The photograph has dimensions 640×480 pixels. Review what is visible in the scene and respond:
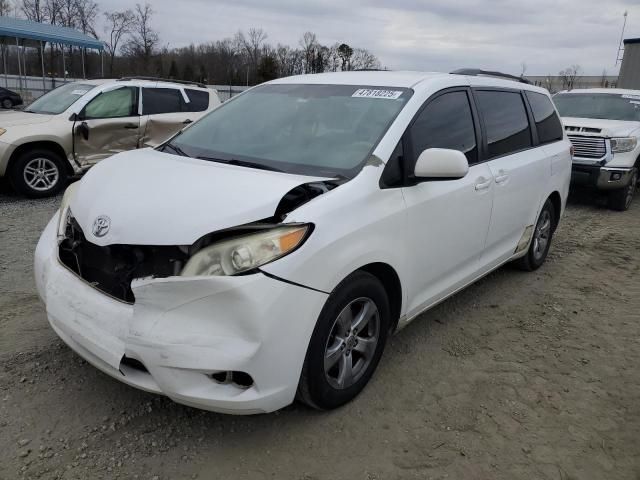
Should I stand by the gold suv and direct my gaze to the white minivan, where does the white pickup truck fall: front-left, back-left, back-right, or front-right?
front-left

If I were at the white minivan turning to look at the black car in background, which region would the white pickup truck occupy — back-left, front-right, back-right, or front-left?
front-right

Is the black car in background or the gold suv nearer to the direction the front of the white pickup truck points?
the gold suv

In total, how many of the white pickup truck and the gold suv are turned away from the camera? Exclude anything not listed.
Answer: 0

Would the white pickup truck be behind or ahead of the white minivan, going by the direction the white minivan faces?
behind

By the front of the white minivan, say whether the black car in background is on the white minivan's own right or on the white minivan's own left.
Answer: on the white minivan's own right

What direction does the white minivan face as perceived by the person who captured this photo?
facing the viewer and to the left of the viewer

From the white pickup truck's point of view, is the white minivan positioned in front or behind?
in front

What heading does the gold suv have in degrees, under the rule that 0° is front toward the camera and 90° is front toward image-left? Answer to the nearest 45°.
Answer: approximately 45°

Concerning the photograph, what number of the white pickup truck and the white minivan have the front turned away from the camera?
0

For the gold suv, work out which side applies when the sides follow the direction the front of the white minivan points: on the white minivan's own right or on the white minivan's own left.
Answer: on the white minivan's own right

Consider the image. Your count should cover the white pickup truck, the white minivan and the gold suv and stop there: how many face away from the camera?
0

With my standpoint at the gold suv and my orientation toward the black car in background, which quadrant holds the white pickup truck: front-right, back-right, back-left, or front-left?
back-right
